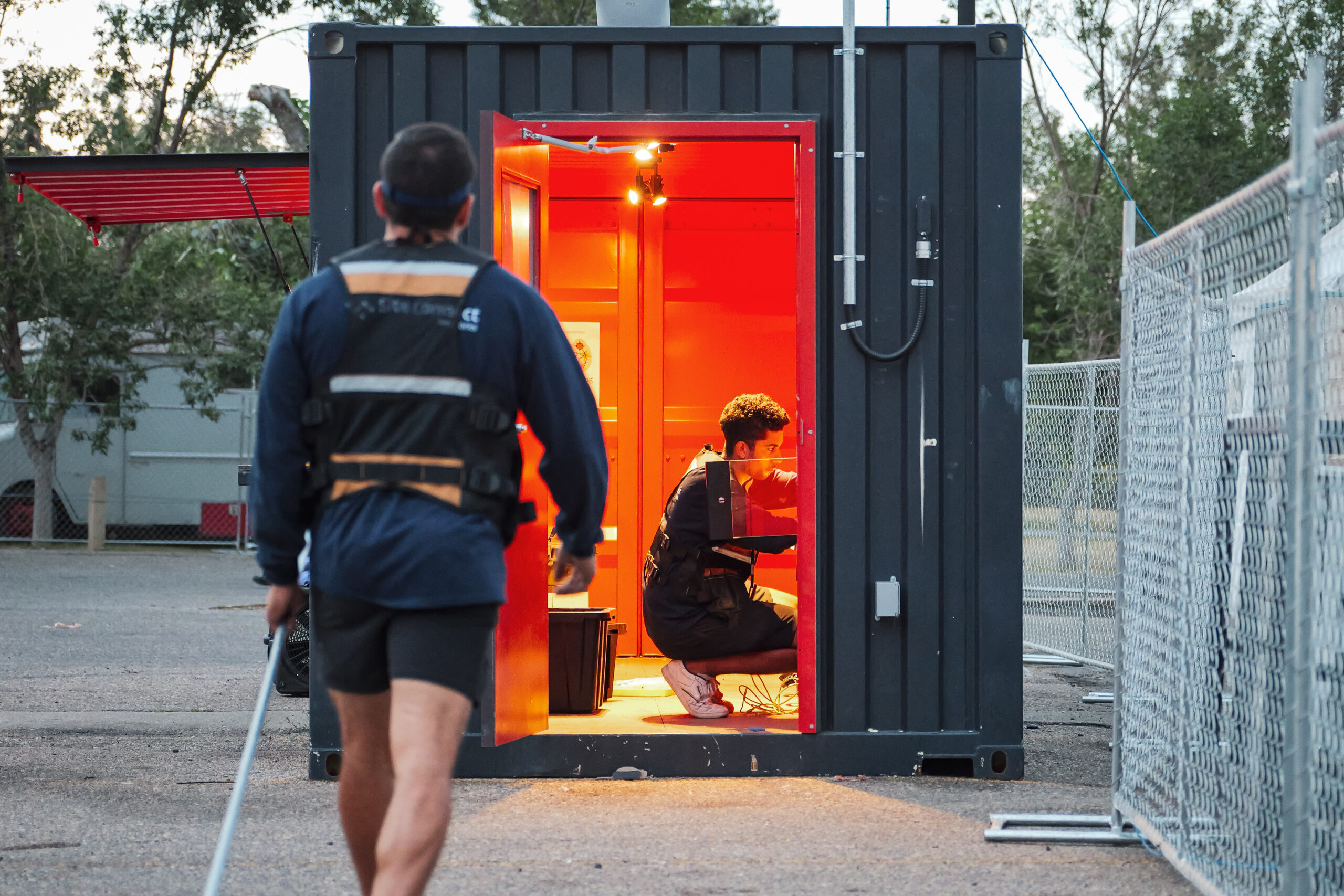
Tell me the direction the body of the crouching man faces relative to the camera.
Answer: to the viewer's right

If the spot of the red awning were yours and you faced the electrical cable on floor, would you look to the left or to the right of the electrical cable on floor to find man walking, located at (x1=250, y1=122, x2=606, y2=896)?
right

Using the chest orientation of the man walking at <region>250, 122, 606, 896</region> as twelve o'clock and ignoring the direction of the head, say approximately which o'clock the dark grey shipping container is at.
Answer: The dark grey shipping container is roughly at 1 o'clock from the man walking.

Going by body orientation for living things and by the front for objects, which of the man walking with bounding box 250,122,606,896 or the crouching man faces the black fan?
the man walking

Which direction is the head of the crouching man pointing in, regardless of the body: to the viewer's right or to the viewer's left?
to the viewer's right

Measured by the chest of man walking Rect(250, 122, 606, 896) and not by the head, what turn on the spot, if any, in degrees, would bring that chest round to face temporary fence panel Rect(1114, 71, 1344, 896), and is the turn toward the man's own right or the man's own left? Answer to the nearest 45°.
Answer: approximately 90° to the man's own right

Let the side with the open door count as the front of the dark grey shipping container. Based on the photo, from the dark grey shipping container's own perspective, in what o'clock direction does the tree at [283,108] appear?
The tree is roughly at 5 o'clock from the dark grey shipping container.

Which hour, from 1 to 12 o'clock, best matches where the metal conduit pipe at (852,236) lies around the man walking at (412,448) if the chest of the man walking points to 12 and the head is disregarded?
The metal conduit pipe is roughly at 1 o'clock from the man walking.

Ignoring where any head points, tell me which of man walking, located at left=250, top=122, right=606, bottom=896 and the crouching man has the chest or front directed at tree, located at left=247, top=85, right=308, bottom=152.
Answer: the man walking

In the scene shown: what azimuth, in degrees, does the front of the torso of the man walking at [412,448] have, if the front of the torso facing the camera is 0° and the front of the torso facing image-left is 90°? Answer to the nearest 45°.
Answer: approximately 180°

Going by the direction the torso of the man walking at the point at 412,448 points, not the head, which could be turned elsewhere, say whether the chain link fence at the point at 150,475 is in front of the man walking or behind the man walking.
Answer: in front

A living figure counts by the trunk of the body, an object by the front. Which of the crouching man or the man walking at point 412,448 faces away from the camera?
the man walking

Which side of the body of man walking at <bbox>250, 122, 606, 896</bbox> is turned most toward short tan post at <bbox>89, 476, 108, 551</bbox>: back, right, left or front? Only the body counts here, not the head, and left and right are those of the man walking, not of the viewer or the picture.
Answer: front

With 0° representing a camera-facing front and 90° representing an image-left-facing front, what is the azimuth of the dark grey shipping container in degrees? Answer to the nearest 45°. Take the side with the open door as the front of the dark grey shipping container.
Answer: approximately 0°

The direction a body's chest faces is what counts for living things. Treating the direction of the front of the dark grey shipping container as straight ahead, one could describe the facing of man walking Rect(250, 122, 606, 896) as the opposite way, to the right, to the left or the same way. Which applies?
the opposite way

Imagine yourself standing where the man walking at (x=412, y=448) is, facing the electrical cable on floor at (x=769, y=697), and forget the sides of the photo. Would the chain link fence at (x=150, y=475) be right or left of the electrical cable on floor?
left
